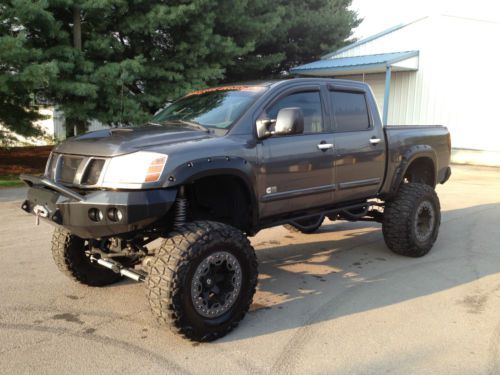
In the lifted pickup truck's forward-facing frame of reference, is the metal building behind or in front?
behind

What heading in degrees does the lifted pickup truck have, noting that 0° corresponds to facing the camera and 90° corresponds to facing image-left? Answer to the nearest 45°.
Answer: approximately 45°

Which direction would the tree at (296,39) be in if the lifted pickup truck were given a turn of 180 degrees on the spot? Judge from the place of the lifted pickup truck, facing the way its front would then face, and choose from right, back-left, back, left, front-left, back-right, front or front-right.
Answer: front-left
